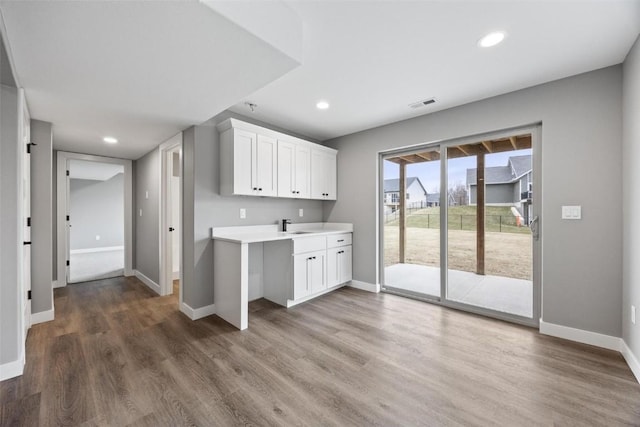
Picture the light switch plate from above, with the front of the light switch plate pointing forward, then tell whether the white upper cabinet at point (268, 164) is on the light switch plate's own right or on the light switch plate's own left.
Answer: on the light switch plate's own right

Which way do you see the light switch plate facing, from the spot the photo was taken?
facing the viewer

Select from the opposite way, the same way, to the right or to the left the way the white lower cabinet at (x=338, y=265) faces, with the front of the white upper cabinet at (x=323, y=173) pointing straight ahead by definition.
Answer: the same way

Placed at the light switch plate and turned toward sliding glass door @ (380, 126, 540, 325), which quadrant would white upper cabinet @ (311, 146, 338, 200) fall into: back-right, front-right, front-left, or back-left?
front-left

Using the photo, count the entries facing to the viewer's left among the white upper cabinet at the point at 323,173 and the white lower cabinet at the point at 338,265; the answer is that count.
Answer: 0

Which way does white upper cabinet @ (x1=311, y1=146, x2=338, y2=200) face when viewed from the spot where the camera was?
facing the viewer and to the right of the viewer

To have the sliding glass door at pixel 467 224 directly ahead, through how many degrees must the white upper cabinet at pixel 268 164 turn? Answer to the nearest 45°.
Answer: approximately 45° to its left

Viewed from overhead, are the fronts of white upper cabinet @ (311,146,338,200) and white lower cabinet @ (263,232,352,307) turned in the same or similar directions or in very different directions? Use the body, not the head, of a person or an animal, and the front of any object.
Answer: same or similar directions

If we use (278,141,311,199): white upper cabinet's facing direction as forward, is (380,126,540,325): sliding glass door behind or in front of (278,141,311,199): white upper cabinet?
in front

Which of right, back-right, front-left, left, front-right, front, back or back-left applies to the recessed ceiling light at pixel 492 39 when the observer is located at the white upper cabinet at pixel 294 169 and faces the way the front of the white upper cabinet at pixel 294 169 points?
front
